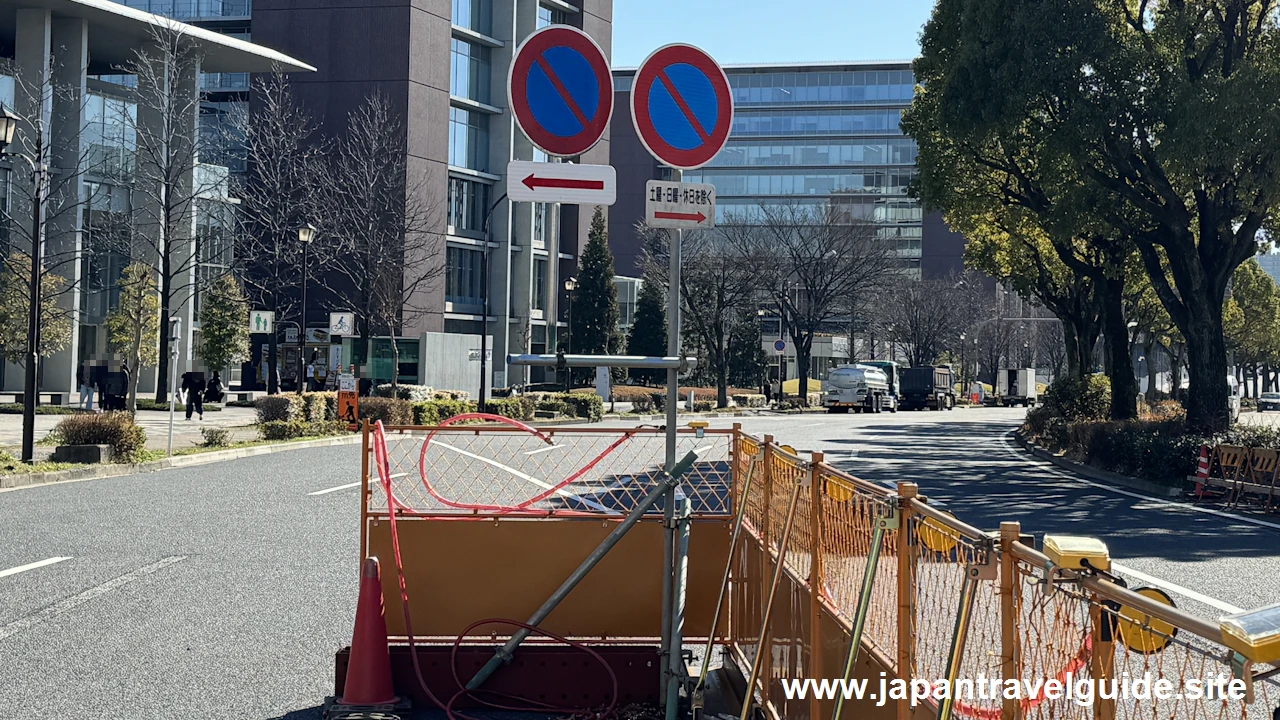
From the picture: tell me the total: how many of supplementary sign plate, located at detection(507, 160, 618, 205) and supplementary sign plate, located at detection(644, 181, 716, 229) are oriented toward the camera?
2

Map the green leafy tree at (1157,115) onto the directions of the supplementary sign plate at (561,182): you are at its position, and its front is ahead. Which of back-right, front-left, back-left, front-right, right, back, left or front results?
back-left

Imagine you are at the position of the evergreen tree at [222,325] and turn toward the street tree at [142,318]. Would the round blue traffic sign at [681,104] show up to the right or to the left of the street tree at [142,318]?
left

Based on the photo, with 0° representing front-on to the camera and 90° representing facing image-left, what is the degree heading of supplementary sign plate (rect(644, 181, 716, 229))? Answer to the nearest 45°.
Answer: approximately 0°

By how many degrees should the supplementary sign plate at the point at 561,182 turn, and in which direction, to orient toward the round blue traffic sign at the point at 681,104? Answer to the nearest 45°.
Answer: approximately 90° to its left
